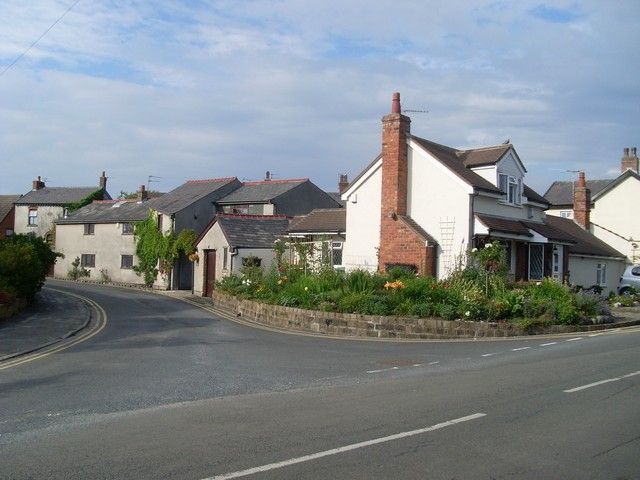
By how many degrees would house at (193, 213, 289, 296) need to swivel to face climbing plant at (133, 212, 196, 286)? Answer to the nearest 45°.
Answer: approximately 90° to its right

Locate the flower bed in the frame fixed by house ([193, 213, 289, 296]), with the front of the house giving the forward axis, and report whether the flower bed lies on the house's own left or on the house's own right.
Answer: on the house's own left

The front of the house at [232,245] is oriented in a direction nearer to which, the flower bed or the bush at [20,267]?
the bush

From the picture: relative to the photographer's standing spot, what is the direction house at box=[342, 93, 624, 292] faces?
facing the viewer and to the right of the viewer

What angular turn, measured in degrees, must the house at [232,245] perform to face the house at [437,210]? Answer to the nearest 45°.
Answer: approximately 90° to its left

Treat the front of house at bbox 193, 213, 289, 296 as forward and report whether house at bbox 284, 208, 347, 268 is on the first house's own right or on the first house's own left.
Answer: on the first house's own left

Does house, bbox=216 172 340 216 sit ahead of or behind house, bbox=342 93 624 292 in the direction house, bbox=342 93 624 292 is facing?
behind

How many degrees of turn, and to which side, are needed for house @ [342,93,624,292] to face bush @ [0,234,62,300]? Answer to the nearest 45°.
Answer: approximately 90° to its right

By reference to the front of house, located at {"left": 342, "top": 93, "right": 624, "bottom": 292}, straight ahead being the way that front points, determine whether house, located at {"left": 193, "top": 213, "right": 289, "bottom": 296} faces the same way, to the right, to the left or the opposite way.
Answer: to the right

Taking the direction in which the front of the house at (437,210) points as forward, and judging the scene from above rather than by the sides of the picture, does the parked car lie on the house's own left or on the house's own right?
on the house's own left

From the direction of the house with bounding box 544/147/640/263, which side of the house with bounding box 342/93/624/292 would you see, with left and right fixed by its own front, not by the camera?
left

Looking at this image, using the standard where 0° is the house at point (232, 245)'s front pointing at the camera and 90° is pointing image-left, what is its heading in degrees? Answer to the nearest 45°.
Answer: approximately 45°

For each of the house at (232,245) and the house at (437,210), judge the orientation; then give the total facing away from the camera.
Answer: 0
